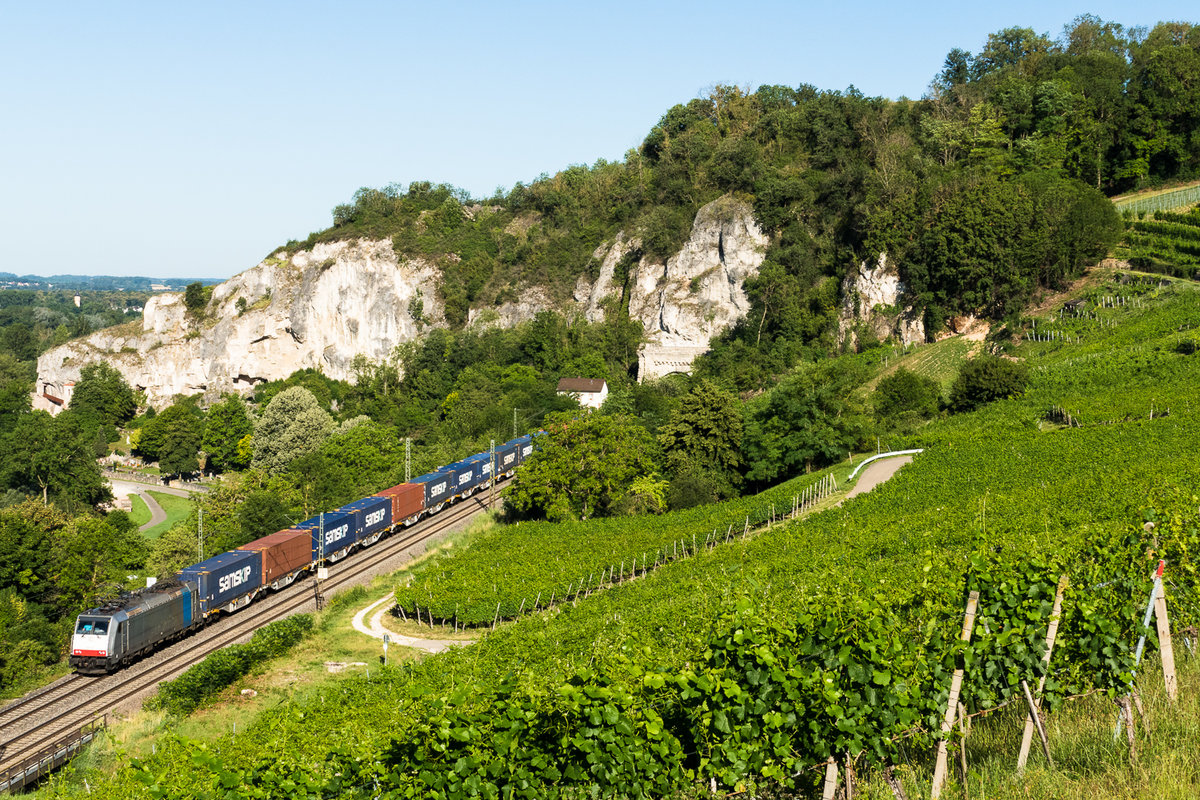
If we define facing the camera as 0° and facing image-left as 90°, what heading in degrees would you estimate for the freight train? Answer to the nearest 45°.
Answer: approximately 45°

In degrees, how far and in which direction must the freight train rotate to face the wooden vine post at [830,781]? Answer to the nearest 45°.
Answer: approximately 45° to its left

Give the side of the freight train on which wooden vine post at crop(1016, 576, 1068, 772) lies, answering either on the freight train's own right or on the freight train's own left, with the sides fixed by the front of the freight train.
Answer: on the freight train's own left

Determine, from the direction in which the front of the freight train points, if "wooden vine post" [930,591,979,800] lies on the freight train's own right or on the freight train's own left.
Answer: on the freight train's own left

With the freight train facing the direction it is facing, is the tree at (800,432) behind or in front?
behind

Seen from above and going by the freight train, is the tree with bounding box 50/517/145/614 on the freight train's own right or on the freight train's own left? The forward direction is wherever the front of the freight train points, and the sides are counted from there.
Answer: on the freight train's own right

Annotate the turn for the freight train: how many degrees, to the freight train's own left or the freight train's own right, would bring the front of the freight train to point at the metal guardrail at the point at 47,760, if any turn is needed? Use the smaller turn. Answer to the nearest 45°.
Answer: approximately 45° to the freight train's own left

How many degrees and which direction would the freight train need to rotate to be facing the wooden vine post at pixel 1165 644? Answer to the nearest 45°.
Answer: approximately 45° to its left

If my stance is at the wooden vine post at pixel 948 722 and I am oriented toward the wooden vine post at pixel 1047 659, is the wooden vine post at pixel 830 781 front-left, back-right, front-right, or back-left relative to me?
back-left
